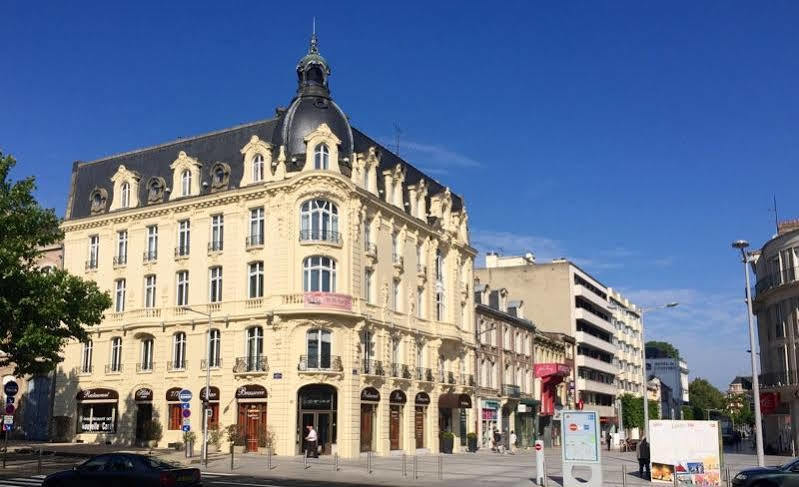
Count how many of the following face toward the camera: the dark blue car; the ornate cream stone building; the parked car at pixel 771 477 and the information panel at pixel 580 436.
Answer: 2

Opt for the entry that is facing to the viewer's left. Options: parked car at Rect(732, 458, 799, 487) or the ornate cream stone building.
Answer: the parked car

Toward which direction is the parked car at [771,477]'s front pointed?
to the viewer's left

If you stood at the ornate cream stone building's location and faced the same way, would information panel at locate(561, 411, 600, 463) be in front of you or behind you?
in front

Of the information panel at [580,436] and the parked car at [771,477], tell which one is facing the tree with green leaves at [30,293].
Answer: the parked car

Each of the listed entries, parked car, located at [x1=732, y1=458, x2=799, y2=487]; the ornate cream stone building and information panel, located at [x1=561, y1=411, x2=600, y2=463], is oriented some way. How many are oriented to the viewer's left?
1

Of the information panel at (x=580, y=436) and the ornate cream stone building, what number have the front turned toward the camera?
2

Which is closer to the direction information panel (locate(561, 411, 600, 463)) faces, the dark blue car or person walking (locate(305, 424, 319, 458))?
the dark blue car

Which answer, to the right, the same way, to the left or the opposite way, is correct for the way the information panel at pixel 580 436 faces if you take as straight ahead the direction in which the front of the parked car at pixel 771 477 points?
to the left

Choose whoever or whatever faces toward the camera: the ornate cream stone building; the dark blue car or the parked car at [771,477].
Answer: the ornate cream stone building

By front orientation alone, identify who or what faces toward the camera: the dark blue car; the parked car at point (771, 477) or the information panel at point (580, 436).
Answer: the information panel

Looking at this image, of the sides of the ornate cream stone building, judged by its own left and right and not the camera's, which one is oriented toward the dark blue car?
front
